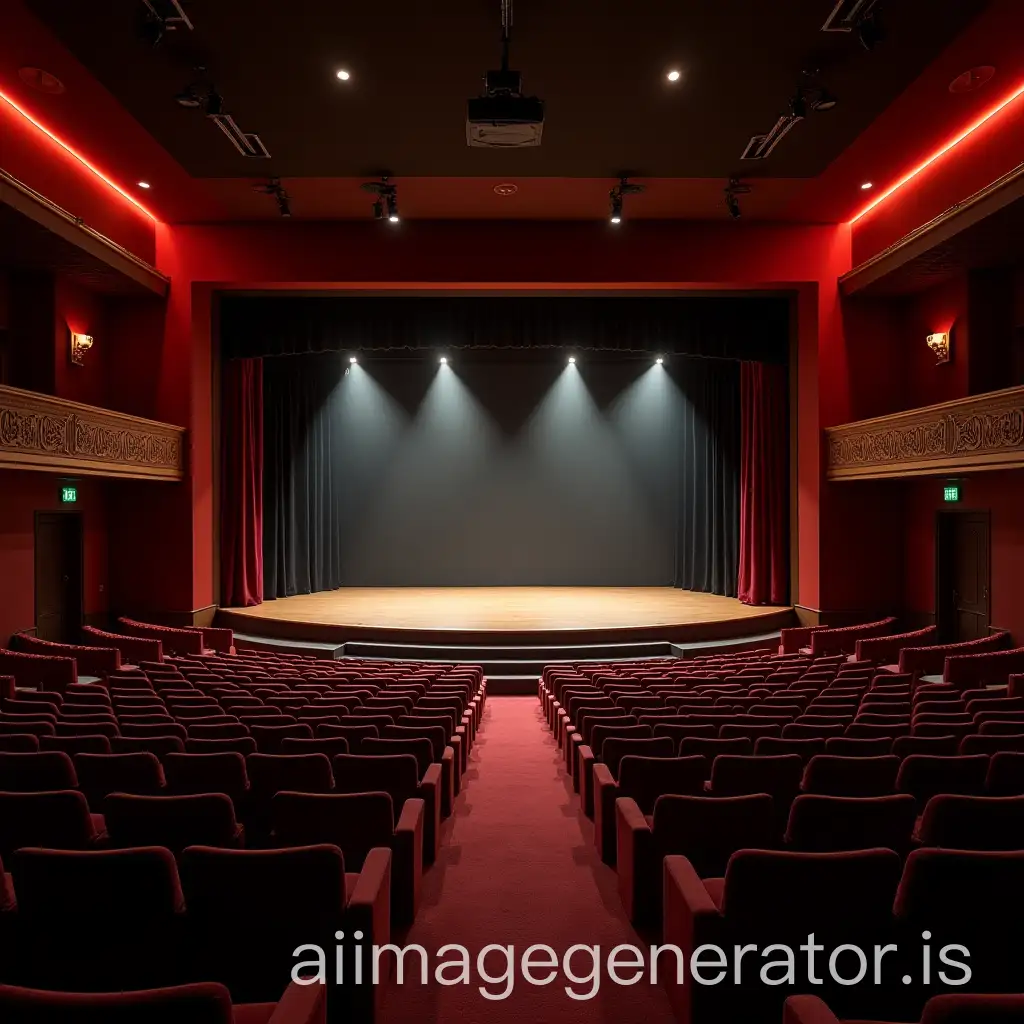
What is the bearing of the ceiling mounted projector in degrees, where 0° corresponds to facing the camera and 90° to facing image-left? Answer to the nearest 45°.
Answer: approximately 180°

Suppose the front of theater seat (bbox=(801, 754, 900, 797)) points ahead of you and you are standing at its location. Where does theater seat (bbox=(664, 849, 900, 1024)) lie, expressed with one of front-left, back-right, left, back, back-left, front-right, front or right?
back

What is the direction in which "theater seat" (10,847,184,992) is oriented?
away from the camera

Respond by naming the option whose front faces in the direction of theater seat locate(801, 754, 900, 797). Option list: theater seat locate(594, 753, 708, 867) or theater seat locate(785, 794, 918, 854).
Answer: theater seat locate(785, 794, 918, 854)

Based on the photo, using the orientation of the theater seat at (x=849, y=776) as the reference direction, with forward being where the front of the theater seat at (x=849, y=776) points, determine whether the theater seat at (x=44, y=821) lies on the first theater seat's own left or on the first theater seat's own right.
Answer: on the first theater seat's own left

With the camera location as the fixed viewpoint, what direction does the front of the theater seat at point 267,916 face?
facing away from the viewer

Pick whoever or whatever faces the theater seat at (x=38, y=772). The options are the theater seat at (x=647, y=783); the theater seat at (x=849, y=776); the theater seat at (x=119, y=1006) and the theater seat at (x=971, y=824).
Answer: the theater seat at (x=119, y=1006)

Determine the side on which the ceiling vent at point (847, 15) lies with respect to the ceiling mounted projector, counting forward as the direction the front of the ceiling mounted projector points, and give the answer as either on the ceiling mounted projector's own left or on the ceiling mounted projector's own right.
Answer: on the ceiling mounted projector's own right

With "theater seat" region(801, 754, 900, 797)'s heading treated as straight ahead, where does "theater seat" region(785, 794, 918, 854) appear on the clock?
"theater seat" region(785, 794, 918, 854) is roughly at 6 o'clock from "theater seat" region(801, 754, 900, 797).

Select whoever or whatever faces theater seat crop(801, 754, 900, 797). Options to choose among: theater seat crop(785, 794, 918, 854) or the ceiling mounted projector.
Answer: theater seat crop(785, 794, 918, 854)

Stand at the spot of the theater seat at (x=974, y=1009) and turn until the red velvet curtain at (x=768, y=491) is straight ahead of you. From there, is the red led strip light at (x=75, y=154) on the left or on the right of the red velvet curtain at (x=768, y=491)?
left

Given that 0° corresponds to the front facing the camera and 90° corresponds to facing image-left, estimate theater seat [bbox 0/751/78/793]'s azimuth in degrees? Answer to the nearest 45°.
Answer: approximately 180°

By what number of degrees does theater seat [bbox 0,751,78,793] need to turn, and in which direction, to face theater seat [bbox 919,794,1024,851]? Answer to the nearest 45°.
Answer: approximately 135° to its right
